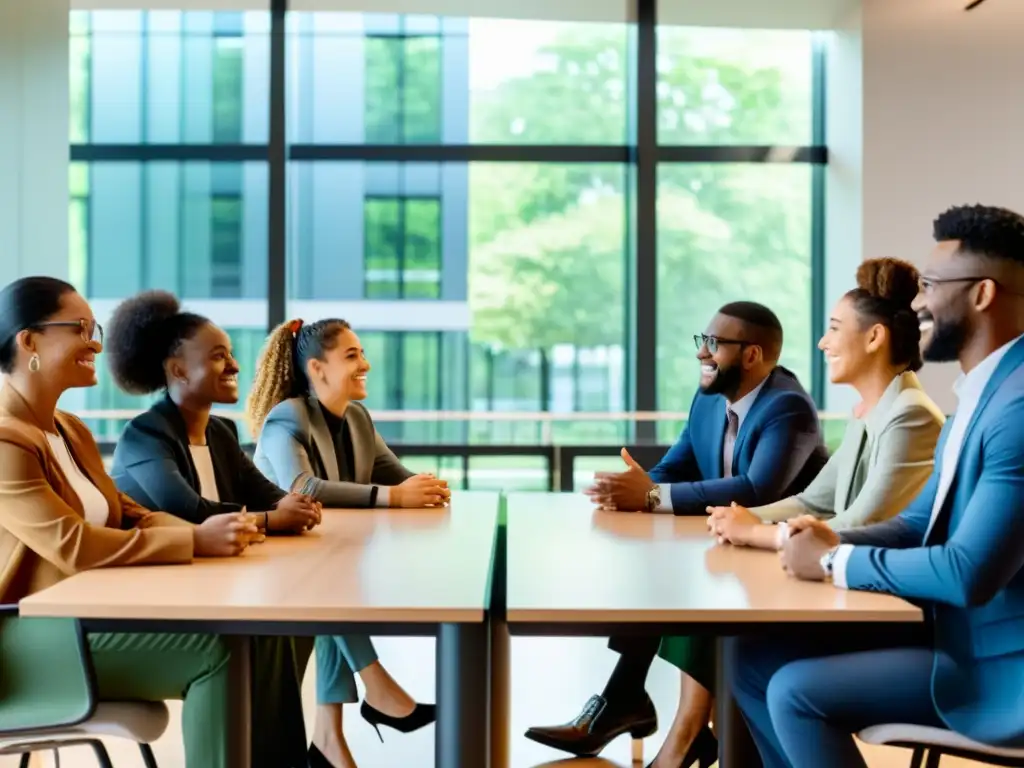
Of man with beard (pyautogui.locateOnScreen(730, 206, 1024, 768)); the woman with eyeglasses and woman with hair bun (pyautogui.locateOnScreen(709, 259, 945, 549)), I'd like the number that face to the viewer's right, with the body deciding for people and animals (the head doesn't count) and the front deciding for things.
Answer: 1

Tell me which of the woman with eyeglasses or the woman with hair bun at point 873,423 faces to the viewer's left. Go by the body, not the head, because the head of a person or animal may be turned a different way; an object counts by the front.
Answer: the woman with hair bun

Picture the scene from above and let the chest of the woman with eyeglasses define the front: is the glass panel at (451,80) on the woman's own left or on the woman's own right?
on the woman's own left

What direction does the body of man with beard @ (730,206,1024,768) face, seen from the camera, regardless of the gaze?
to the viewer's left

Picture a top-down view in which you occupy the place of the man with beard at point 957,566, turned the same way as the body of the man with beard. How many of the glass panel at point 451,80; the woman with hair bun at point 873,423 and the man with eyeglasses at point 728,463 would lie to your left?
0

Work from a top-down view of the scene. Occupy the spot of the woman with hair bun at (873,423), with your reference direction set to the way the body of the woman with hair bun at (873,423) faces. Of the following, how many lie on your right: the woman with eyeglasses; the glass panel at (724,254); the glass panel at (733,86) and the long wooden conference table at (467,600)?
2

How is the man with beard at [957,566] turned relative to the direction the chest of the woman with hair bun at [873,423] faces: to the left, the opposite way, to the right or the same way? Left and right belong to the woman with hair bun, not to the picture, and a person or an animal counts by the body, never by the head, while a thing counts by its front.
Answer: the same way

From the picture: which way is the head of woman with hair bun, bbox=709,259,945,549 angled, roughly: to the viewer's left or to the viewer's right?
to the viewer's left

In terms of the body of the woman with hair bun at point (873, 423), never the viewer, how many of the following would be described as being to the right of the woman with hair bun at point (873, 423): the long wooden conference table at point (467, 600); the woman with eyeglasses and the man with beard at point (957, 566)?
0

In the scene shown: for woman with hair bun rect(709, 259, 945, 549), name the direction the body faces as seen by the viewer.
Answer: to the viewer's left

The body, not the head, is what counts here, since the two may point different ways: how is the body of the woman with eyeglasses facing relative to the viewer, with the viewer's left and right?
facing to the right of the viewer

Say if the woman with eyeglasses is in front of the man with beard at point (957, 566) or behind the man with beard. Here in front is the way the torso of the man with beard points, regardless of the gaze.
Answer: in front

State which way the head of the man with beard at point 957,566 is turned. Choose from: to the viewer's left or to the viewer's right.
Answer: to the viewer's left
